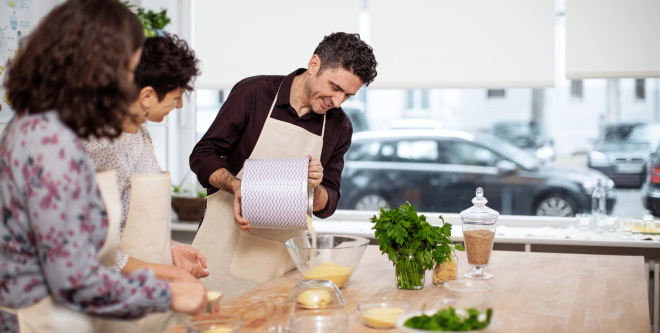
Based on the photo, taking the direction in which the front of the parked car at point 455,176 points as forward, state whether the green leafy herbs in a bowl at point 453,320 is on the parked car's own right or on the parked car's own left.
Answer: on the parked car's own right

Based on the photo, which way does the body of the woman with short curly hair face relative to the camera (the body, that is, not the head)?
to the viewer's right

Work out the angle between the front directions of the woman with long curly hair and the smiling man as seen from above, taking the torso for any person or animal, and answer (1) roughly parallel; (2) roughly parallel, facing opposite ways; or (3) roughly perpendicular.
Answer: roughly perpendicular

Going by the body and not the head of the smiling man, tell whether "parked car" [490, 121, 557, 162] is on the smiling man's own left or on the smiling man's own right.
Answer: on the smiling man's own left

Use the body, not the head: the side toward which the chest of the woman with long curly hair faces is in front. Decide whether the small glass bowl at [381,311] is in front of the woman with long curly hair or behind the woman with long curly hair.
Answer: in front

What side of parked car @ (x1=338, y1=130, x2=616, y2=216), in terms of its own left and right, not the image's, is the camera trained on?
right

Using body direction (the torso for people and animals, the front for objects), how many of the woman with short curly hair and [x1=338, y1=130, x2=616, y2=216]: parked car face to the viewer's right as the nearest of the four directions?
2

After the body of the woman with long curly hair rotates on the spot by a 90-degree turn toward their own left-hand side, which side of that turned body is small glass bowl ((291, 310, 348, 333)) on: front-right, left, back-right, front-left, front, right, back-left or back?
back-right

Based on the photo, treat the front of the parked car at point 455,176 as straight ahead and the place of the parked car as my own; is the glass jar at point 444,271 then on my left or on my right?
on my right

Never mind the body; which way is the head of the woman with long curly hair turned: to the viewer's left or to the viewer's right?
to the viewer's right

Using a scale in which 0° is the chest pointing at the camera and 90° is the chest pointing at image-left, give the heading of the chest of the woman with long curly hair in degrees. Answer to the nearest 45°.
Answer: approximately 225°
